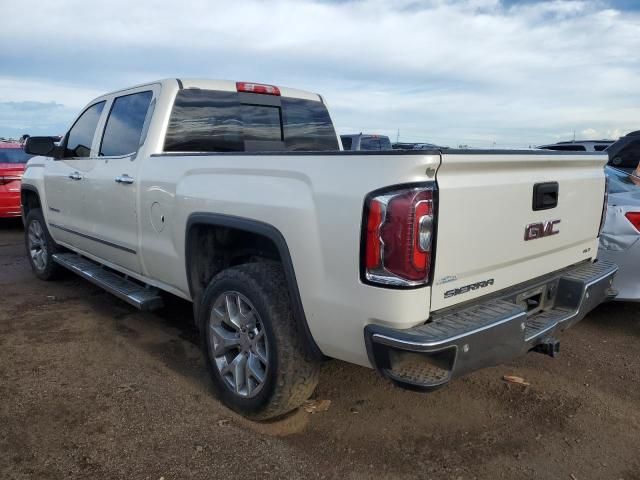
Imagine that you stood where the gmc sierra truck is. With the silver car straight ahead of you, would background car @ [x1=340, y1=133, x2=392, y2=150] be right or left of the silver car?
left

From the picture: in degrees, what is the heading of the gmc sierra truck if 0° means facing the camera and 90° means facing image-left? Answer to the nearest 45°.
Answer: approximately 135°

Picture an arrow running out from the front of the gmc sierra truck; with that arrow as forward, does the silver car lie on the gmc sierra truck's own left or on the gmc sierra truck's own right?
on the gmc sierra truck's own right

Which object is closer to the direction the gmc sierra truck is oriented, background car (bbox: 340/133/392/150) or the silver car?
the background car

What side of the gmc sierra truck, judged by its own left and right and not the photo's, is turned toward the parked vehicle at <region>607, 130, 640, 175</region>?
right

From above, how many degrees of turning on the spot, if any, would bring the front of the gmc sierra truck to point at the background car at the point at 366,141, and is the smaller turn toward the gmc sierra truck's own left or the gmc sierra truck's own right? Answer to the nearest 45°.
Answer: approximately 45° to the gmc sierra truck's own right

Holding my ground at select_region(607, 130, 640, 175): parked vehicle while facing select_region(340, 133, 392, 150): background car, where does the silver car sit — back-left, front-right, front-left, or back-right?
back-left
